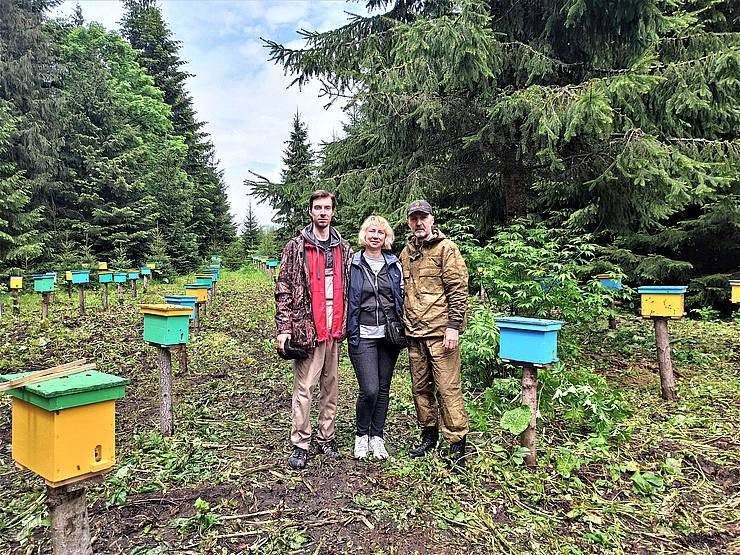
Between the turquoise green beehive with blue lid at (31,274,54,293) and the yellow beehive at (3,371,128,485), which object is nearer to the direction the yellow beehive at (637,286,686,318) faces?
the yellow beehive

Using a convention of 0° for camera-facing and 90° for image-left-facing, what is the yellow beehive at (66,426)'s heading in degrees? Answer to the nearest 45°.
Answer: approximately 315°

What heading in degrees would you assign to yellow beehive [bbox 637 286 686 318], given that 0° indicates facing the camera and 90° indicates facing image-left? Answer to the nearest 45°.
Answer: approximately 0°

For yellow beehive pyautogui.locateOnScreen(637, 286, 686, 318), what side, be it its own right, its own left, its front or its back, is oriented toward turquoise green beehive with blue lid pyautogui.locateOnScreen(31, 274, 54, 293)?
right
